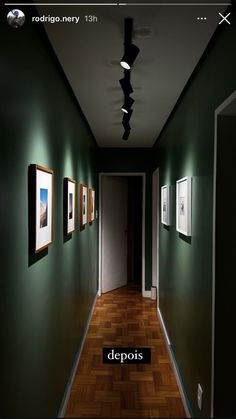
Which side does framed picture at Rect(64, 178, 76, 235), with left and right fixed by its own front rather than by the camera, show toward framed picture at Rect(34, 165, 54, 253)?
right

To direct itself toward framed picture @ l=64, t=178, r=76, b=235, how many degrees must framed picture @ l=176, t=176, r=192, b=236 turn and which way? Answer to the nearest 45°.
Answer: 0° — it already faces it

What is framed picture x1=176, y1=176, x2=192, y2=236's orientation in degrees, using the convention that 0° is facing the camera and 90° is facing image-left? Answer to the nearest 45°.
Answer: approximately 90°

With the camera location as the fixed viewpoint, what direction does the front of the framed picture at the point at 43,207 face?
facing to the right of the viewer

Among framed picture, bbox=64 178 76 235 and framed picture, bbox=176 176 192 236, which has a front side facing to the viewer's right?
framed picture, bbox=64 178 76 235

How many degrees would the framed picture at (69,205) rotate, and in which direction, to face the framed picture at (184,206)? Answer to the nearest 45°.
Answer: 0° — it already faces it

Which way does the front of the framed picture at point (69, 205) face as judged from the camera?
facing to the right of the viewer

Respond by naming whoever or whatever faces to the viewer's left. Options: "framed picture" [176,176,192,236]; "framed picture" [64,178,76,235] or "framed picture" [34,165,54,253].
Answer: "framed picture" [176,176,192,236]
